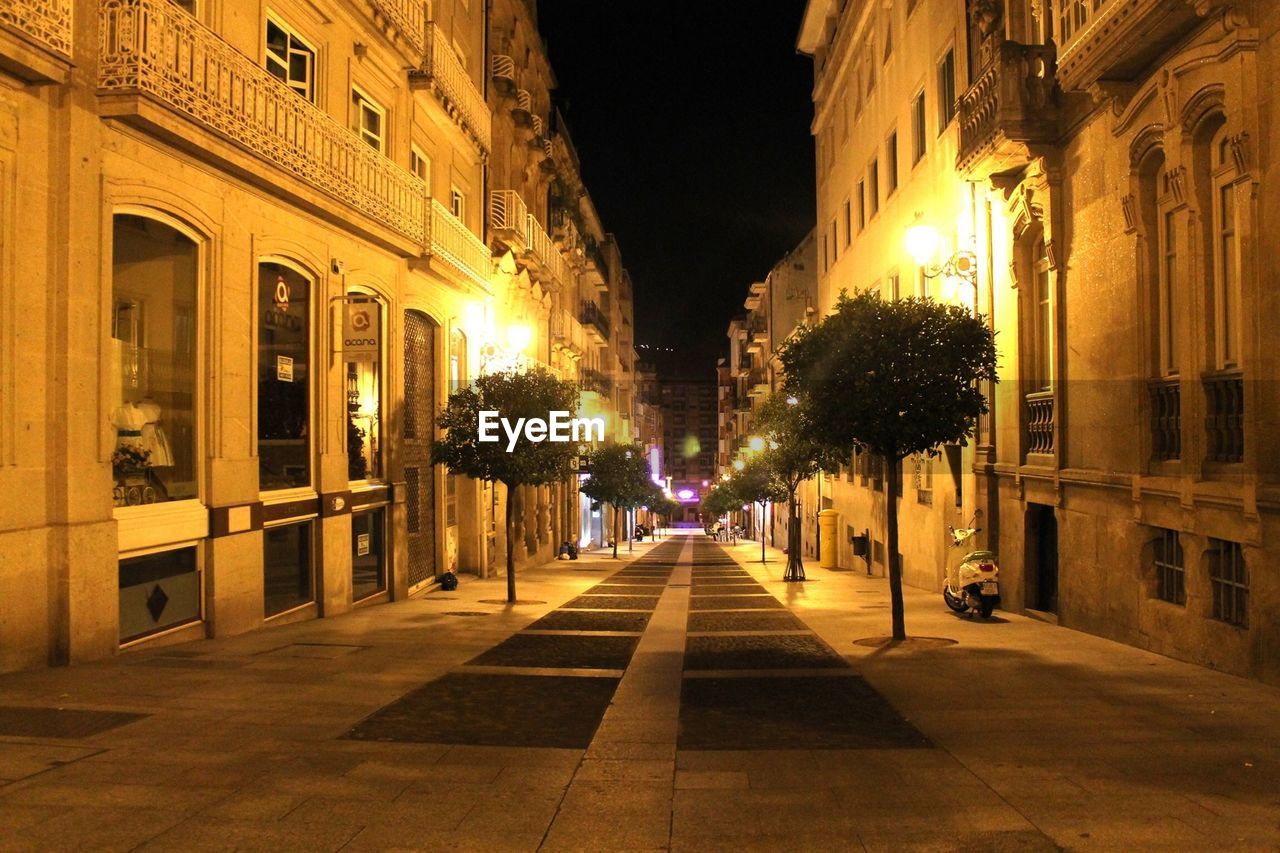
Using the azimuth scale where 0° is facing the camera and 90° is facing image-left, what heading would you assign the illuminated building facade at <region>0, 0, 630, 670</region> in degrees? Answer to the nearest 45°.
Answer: approximately 315°

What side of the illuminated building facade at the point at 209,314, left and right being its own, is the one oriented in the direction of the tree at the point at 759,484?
left

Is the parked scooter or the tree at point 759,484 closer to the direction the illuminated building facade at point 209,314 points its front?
the parked scooter

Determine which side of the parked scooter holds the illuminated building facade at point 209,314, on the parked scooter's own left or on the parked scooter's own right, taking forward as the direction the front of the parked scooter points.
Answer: on the parked scooter's own left

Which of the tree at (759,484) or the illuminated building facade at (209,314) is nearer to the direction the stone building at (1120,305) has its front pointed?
the illuminated building facade

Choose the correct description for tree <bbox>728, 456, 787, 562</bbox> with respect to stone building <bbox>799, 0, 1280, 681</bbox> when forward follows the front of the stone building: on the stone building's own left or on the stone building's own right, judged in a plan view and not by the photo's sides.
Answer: on the stone building's own right

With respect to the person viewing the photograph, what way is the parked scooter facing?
facing away from the viewer and to the left of the viewer
